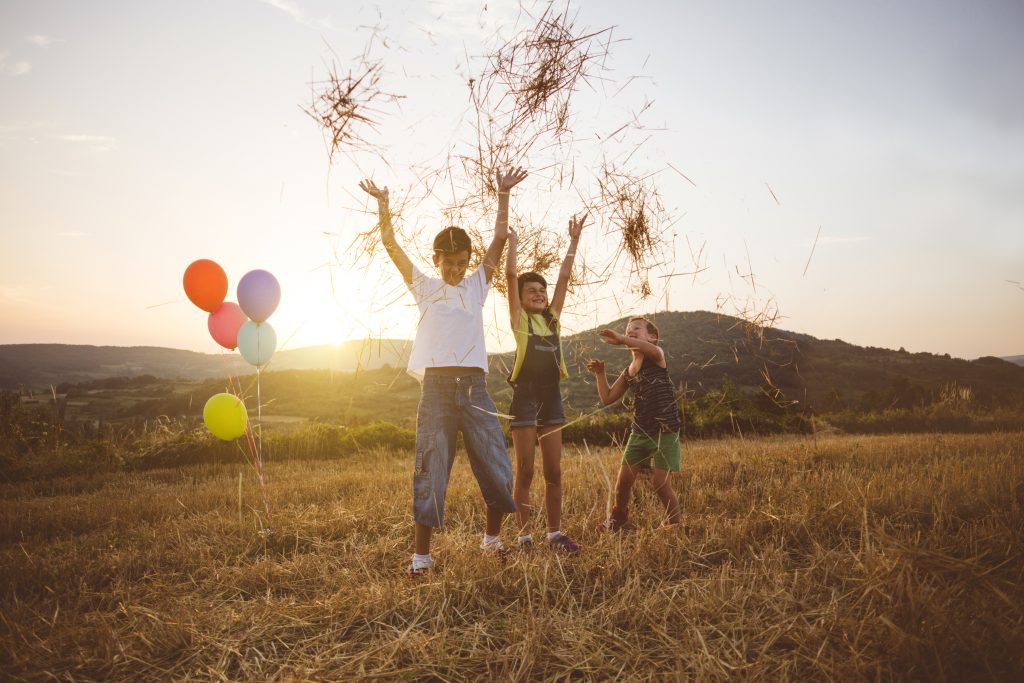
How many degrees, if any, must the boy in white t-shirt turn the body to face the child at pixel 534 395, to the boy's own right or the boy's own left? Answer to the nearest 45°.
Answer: approximately 135° to the boy's own left

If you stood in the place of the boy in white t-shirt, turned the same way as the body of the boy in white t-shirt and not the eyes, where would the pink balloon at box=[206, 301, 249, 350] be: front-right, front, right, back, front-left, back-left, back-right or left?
back-right

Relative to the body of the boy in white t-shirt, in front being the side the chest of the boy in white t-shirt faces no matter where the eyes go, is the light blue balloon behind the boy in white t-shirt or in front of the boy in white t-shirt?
behind

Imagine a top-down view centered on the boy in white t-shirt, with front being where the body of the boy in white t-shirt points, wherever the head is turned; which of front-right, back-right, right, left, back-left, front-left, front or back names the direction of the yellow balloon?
back-right

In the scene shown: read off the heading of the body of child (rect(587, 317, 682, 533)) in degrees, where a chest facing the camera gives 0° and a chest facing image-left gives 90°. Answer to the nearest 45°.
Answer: approximately 45°

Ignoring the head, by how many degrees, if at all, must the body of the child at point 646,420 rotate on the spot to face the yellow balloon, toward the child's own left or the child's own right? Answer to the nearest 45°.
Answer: approximately 45° to the child's own right

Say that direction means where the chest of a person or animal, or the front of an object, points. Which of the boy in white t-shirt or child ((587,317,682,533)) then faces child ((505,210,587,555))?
child ((587,317,682,533))

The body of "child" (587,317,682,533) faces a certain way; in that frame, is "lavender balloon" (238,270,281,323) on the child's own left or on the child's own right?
on the child's own right
